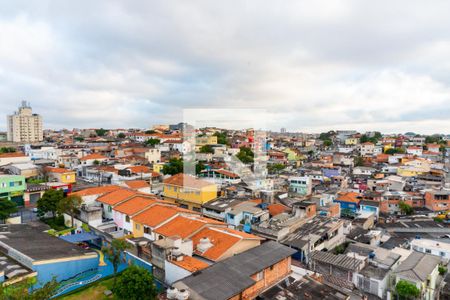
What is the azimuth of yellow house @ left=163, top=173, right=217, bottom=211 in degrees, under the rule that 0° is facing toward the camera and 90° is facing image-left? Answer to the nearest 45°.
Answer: approximately 45°

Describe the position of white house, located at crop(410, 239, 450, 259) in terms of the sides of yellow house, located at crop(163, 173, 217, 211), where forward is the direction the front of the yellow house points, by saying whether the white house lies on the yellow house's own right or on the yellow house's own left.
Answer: on the yellow house's own left

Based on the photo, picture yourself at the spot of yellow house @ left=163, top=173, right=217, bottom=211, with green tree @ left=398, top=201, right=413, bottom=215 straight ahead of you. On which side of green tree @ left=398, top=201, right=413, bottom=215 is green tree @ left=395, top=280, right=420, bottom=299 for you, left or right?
right

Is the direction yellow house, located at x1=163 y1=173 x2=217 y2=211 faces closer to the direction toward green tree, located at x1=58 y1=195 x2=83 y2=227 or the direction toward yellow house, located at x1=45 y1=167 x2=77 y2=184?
the green tree

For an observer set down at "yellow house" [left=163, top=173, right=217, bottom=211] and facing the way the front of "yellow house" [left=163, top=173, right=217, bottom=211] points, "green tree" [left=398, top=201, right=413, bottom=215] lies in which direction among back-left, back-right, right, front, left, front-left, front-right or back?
back-left

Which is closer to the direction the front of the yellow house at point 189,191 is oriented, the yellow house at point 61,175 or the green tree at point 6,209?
the green tree
